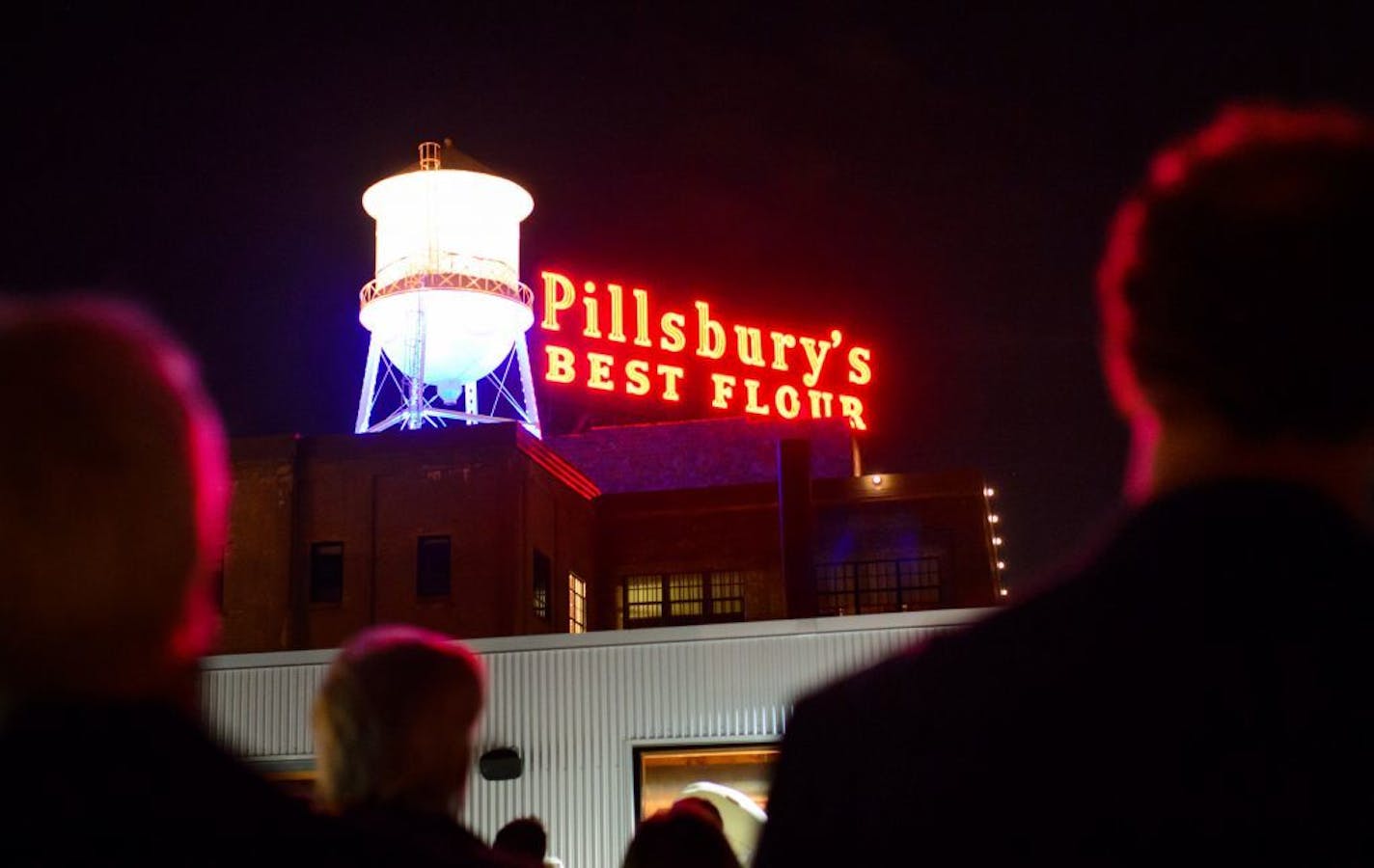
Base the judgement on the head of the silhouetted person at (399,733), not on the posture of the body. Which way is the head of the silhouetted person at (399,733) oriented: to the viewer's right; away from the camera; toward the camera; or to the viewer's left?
away from the camera

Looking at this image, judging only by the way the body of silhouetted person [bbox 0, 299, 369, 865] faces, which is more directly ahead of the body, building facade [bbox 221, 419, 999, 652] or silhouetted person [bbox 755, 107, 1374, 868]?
the building facade

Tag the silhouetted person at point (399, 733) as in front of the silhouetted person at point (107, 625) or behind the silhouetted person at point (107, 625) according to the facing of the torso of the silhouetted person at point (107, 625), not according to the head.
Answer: in front

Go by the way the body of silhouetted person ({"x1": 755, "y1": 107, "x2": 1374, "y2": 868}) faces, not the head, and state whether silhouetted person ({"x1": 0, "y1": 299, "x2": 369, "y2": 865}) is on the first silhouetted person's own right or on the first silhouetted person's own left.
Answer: on the first silhouetted person's own left

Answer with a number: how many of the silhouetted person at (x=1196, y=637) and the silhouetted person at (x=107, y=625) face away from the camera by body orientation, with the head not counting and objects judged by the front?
2

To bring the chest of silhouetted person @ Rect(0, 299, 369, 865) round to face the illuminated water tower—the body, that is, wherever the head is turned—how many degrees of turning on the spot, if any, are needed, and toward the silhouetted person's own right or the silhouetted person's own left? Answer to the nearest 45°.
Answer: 0° — they already face it

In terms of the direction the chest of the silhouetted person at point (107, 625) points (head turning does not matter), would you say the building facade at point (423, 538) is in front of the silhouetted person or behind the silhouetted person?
in front

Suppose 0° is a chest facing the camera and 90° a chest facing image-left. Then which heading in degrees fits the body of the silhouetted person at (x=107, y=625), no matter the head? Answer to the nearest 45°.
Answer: approximately 180°

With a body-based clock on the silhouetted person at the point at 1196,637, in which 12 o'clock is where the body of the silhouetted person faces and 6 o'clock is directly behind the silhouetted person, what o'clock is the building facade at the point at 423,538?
The building facade is roughly at 11 o'clock from the silhouetted person.

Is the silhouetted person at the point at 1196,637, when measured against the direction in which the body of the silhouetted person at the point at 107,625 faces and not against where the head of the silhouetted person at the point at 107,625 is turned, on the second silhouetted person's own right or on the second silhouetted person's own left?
on the second silhouetted person's own right

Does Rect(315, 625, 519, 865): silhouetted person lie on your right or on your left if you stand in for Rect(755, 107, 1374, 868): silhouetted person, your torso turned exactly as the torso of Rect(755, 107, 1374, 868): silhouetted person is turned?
on your left

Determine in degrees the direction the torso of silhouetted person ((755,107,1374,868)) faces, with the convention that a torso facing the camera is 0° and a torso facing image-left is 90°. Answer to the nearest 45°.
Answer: approximately 180°
